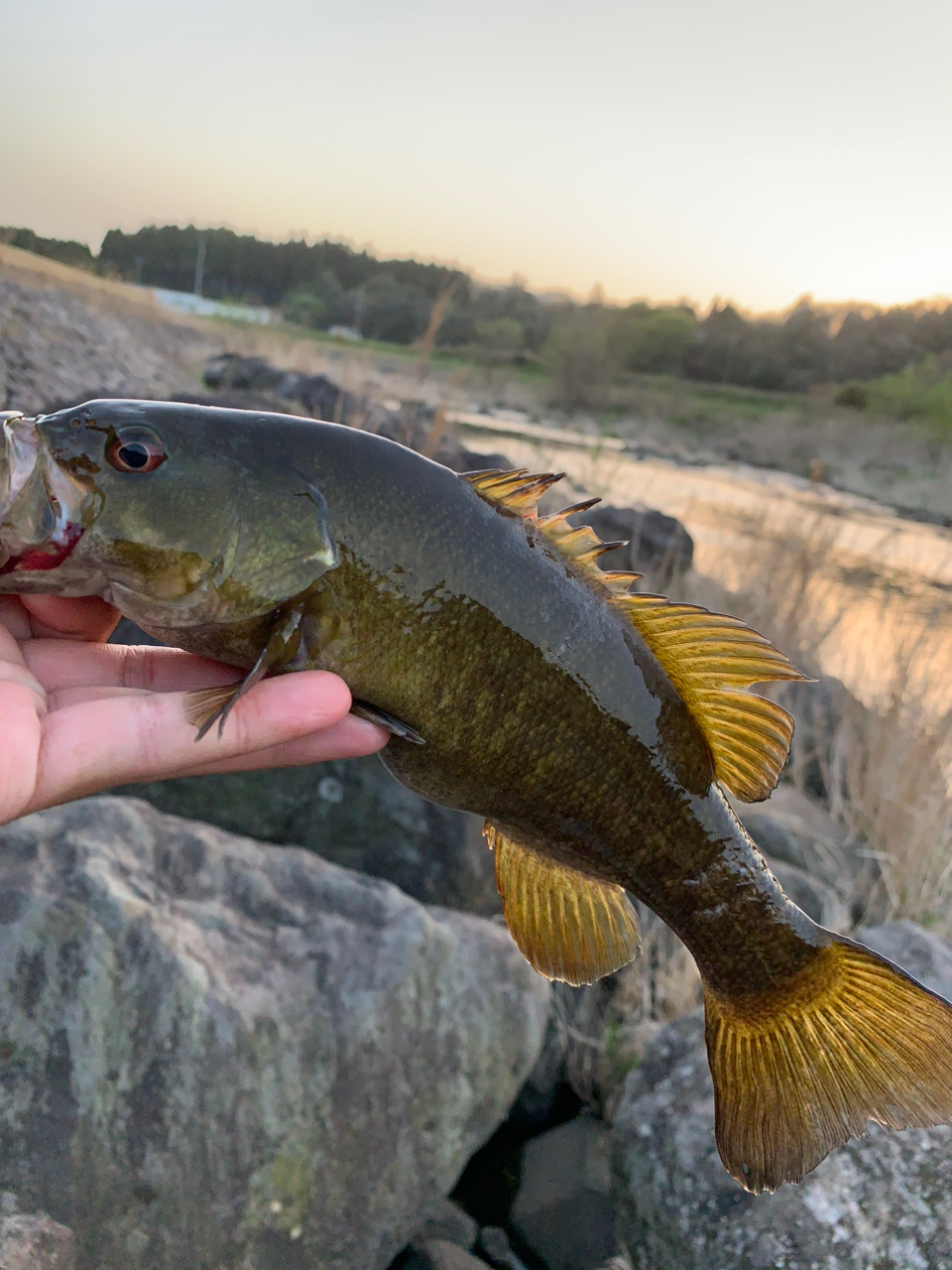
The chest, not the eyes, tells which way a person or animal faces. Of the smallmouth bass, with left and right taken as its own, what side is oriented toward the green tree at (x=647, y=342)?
right

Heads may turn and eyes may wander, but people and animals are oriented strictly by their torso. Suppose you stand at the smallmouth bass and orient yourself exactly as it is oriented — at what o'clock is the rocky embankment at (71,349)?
The rocky embankment is roughly at 2 o'clock from the smallmouth bass.

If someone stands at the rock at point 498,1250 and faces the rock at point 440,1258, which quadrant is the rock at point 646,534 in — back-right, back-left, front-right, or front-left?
back-right

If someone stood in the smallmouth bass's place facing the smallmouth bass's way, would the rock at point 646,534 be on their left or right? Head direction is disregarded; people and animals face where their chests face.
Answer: on their right

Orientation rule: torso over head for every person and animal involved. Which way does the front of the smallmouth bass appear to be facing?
to the viewer's left
